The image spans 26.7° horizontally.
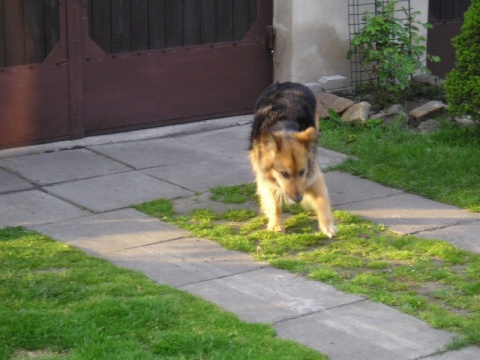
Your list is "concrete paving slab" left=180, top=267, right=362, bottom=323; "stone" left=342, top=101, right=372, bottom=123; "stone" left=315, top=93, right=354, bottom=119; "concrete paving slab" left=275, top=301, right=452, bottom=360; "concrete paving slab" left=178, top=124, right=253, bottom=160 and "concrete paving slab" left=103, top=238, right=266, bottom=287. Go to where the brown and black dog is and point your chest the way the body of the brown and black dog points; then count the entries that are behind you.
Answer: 3

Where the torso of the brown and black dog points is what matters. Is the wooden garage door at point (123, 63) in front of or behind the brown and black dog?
behind

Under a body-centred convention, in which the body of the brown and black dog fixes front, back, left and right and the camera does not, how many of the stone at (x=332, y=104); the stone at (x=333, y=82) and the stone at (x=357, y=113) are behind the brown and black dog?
3

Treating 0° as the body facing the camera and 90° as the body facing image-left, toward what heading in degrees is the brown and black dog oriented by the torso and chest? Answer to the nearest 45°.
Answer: approximately 0°

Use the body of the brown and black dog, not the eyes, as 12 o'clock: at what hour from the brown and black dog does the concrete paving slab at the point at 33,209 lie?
The concrete paving slab is roughly at 3 o'clock from the brown and black dog.

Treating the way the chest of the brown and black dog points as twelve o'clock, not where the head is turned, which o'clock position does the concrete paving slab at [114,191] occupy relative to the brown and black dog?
The concrete paving slab is roughly at 4 o'clock from the brown and black dog.

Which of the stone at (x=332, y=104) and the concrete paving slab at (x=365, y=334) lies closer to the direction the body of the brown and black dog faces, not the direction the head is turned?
the concrete paving slab

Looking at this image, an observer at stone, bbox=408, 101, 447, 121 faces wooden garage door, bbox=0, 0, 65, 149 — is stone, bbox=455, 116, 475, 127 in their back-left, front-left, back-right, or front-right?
back-left

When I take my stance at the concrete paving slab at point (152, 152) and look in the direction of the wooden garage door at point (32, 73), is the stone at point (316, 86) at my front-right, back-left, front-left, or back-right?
back-right

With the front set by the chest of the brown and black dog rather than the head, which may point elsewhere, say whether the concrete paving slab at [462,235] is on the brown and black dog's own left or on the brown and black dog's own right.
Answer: on the brown and black dog's own left

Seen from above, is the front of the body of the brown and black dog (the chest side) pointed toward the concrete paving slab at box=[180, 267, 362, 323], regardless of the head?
yes

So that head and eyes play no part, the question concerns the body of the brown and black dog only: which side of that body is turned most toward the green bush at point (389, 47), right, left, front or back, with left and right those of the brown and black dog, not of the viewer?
back

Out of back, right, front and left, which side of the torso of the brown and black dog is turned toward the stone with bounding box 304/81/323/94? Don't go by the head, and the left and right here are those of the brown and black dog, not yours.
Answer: back
